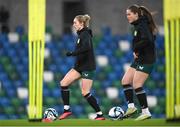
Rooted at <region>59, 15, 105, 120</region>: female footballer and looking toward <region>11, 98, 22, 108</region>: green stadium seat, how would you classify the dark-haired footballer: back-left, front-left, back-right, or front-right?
back-right

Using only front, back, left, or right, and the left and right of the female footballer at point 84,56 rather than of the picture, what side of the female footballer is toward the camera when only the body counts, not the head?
left

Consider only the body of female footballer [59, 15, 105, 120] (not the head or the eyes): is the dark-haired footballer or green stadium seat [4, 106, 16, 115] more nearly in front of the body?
the green stadium seat

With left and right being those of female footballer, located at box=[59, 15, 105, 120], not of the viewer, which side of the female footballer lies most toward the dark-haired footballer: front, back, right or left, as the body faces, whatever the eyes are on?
back

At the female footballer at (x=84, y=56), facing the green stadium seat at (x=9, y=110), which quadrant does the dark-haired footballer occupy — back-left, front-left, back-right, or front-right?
back-right

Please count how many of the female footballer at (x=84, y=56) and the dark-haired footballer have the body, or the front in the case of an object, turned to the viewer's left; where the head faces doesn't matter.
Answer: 2

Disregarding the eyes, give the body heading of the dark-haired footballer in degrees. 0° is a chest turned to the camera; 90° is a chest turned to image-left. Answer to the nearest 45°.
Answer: approximately 90°
